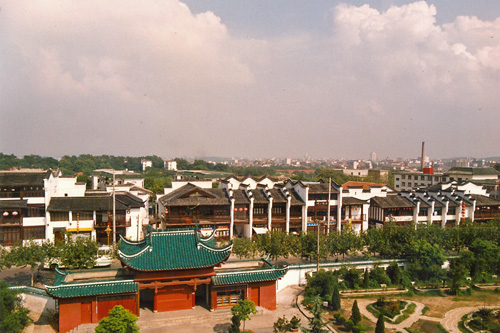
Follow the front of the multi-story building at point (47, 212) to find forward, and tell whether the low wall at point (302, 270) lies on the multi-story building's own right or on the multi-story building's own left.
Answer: on the multi-story building's own left

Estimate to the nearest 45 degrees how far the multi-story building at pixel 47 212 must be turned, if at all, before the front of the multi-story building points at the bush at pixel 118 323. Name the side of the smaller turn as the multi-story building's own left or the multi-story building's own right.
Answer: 0° — it already faces it

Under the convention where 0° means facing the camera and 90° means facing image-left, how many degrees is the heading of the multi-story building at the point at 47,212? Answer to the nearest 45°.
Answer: approximately 0°

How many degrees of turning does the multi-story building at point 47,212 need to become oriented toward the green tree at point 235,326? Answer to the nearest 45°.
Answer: approximately 45° to its left

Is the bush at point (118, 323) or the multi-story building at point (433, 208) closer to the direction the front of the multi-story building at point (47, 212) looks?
the bush

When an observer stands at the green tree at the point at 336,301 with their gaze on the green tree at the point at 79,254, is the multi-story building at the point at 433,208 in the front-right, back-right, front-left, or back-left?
back-right

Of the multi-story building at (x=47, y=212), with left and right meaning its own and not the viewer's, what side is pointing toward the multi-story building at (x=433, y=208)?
left

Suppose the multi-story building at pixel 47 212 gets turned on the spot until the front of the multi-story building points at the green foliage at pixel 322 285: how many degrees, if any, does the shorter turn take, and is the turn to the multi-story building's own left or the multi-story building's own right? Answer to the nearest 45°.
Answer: approximately 45° to the multi-story building's own left

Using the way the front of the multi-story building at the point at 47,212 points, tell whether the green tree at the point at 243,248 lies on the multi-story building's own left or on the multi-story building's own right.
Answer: on the multi-story building's own left

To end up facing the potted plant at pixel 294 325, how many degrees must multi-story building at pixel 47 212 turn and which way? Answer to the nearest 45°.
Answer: approximately 45° to its left

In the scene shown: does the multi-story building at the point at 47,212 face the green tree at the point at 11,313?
yes

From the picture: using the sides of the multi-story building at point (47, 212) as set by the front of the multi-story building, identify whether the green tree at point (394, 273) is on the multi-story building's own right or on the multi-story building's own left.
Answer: on the multi-story building's own left

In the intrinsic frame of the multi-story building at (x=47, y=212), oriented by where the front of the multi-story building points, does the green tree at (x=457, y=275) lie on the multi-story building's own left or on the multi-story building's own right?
on the multi-story building's own left
